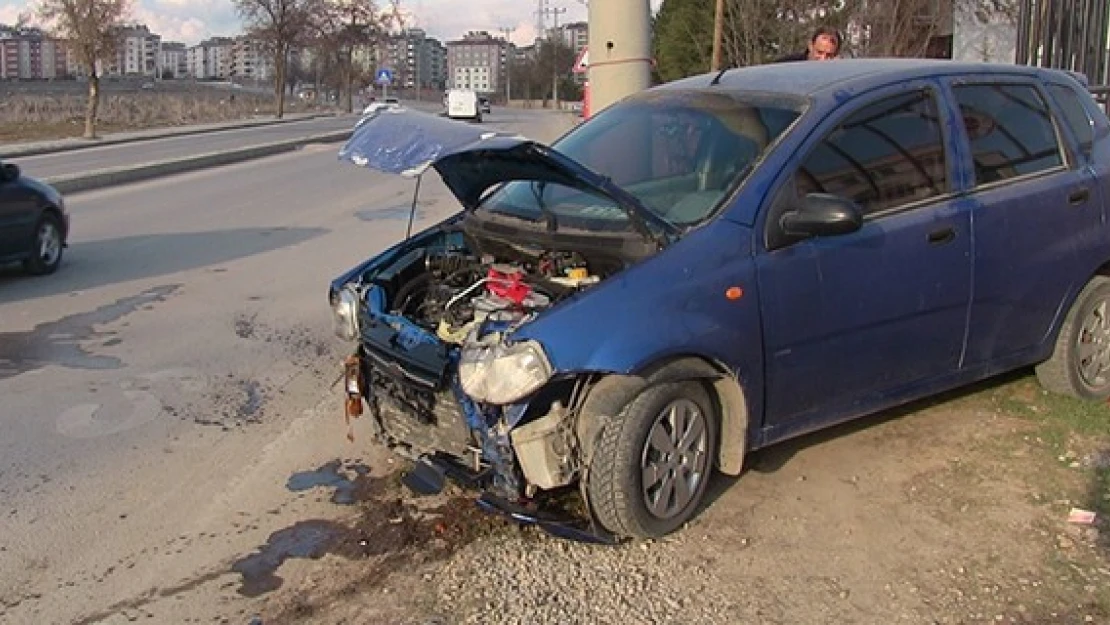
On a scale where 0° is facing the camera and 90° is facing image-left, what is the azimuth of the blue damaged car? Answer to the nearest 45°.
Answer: approximately 45°

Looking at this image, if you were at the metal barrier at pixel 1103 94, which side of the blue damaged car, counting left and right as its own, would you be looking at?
back

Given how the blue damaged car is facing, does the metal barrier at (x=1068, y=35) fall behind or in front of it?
behind

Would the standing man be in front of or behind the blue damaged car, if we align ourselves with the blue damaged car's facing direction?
behind
